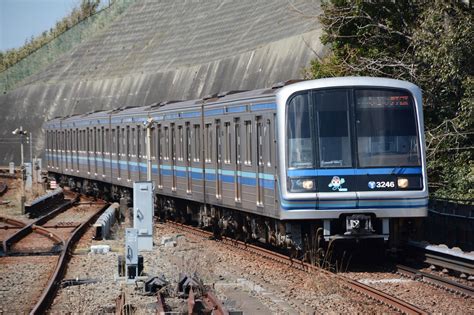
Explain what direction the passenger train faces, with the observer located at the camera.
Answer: facing the viewer and to the right of the viewer

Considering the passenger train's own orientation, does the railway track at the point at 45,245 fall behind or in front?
behind
